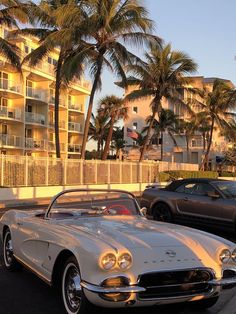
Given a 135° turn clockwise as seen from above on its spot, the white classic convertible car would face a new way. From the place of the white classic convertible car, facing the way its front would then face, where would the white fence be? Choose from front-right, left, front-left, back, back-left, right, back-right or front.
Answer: right

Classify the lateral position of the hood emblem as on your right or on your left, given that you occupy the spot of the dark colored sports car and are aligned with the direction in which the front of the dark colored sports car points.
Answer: on your right

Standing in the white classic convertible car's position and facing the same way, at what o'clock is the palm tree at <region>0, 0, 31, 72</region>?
The palm tree is roughly at 7 o'clock from the white classic convertible car.

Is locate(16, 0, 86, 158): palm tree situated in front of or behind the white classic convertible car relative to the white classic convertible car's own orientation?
behind

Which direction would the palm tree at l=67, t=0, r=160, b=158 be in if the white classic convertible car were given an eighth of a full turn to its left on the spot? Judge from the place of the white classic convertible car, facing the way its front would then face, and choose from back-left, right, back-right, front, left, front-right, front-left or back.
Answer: left

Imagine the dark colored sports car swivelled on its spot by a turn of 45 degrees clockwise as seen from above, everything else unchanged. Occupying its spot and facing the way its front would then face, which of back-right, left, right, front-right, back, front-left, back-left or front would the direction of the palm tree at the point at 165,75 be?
back

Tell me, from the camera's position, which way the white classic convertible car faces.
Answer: facing the viewer and to the right of the viewer
